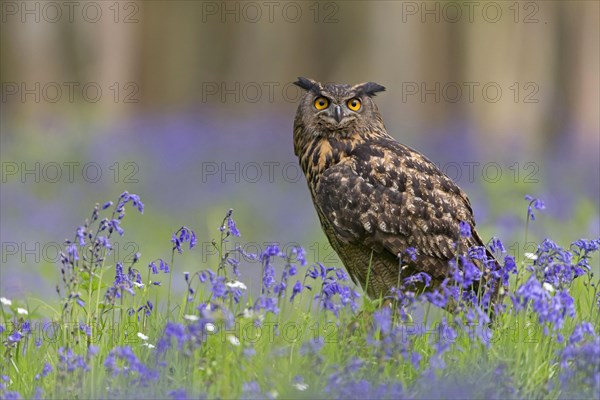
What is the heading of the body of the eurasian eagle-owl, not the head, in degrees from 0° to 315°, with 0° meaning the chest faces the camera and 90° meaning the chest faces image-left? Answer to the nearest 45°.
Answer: approximately 90°
